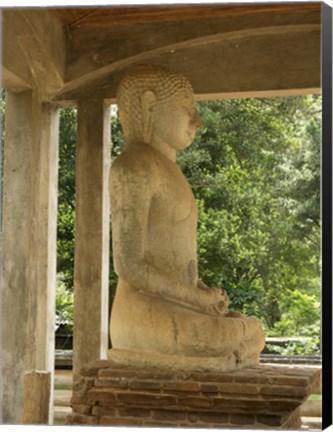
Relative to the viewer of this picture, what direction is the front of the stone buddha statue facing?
facing to the right of the viewer

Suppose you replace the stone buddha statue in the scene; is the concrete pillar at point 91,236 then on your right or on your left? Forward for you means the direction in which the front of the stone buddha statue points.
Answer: on your left
